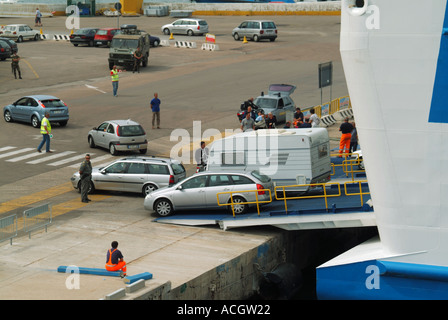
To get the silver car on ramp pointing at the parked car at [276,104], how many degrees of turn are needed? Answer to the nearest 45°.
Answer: approximately 90° to its right

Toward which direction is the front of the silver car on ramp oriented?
to the viewer's left

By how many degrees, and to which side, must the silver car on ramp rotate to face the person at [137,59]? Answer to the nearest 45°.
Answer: approximately 90° to its right

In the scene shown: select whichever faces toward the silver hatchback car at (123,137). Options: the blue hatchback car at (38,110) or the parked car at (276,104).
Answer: the parked car at (276,104)

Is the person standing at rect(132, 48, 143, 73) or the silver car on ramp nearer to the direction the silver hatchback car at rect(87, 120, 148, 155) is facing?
the person standing

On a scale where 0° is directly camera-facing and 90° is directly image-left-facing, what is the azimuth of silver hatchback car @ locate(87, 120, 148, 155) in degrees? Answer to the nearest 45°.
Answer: approximately 135°

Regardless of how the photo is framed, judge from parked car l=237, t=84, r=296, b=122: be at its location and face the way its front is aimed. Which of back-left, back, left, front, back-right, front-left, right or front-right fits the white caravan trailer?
front-left

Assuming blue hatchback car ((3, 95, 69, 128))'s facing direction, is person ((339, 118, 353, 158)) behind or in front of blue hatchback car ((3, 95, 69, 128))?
behind
